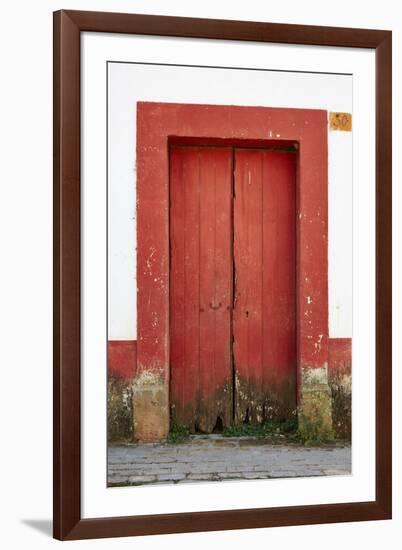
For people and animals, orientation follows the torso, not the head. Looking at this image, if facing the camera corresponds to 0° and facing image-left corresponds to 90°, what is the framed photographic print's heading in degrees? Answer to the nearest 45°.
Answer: approximately 315°
